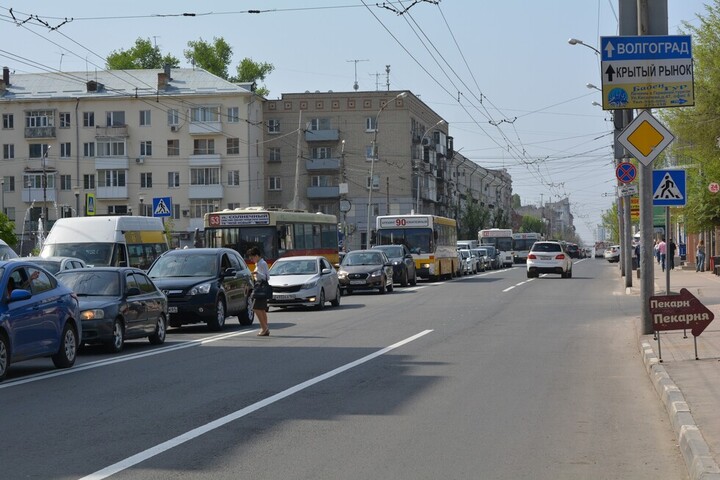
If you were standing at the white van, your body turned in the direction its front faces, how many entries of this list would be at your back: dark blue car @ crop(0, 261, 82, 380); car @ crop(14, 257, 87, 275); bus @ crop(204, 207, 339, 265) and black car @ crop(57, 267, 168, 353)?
1

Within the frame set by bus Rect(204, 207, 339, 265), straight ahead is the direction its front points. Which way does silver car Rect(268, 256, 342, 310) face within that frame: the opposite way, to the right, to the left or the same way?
the same way

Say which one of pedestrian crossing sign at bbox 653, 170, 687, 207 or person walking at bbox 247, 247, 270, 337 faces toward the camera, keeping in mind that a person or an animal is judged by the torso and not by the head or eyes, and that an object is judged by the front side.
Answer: the pedestrian crossing sign

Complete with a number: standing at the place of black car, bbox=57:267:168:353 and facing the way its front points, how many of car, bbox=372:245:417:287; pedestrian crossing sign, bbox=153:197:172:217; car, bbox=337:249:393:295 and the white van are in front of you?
0

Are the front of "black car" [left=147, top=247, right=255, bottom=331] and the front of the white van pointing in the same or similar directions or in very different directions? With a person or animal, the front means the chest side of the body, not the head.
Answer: same or similar directions

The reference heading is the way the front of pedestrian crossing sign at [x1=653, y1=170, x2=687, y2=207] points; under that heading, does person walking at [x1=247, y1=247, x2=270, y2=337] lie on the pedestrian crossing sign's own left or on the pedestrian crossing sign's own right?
on the pedestrian crossing sign's own right

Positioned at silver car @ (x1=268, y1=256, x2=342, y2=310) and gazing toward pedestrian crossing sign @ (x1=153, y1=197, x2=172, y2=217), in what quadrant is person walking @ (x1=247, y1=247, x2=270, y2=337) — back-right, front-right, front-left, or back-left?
back-left

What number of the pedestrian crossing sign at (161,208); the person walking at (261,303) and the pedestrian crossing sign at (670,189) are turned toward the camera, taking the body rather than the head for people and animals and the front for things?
2

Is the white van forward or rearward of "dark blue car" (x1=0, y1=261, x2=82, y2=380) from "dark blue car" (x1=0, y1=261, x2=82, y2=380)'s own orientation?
rearward

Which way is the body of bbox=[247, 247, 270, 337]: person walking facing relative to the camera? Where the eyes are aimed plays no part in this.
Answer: to the viewer's left

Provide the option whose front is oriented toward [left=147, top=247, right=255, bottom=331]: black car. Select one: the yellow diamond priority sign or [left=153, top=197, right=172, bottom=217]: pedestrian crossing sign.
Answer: the pedestrian crossing sign

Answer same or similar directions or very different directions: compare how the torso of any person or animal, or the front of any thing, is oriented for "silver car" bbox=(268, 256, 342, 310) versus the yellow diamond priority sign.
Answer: same or similar directions

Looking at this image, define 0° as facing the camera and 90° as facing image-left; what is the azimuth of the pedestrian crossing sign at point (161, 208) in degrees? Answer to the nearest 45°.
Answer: approximately 0°

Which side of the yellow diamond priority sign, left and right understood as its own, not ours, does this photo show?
front

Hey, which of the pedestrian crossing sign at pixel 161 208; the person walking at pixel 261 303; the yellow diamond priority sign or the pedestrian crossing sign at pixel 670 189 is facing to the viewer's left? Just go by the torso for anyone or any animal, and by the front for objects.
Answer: the person walking

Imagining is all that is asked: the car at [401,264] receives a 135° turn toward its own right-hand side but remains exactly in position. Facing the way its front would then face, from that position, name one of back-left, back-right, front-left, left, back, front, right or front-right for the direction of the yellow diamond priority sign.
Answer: back

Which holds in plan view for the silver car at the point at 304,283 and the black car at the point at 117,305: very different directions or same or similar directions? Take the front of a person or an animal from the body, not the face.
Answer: same or similar directions
